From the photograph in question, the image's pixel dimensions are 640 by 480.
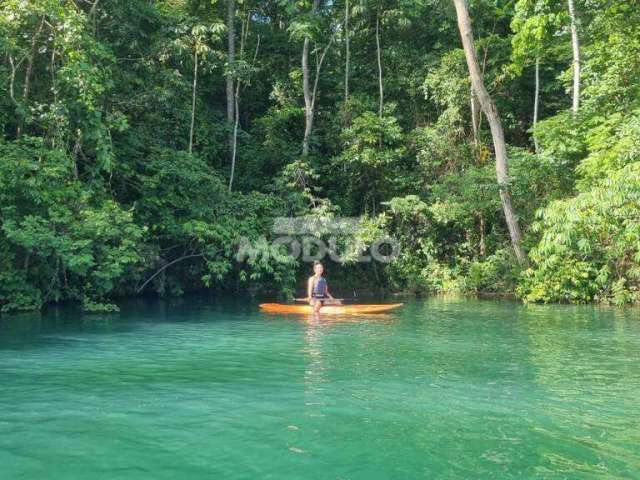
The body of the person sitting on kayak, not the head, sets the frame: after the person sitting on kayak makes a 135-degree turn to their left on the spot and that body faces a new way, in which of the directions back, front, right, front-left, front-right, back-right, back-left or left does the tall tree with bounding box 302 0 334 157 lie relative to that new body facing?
front-left

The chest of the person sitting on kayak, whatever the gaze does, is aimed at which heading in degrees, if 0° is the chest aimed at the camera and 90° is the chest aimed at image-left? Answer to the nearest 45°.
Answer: approximately 0°
